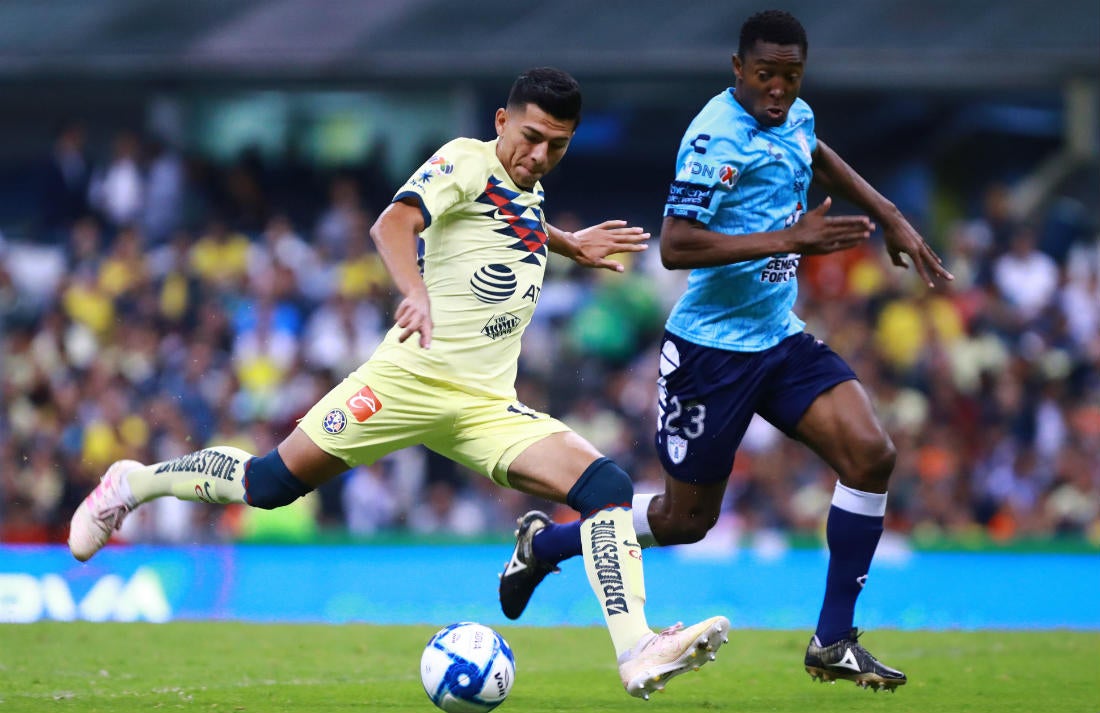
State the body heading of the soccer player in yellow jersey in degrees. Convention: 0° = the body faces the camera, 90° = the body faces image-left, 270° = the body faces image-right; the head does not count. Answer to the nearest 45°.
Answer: approximately 315°

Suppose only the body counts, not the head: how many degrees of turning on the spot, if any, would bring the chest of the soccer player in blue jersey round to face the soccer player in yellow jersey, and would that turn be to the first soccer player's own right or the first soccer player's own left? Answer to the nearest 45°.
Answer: approximately 90° to the first soccer player's own right

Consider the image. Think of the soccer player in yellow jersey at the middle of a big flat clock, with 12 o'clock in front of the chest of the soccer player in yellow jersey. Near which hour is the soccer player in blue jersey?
The soccer player in blue jersey is roughly at 10 o'clock from the soccer player in yellow jersey.

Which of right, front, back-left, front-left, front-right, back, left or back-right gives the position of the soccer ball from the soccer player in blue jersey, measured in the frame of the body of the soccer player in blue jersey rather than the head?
right
